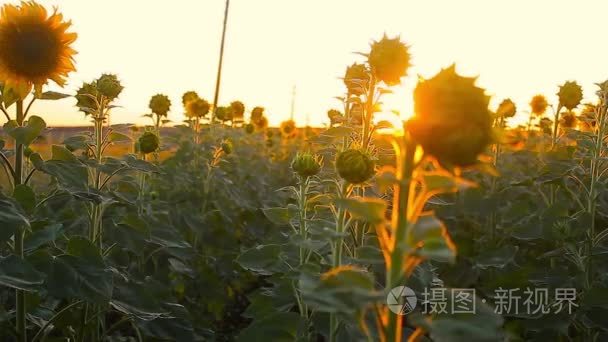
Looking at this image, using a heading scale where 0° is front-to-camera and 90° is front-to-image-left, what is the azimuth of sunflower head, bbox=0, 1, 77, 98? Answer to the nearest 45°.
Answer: approximately 0°

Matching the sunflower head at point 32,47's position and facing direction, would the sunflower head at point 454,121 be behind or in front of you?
in front

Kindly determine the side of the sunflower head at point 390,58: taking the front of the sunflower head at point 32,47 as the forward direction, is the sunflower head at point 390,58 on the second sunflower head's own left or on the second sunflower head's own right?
on the second sunflower head's own left
